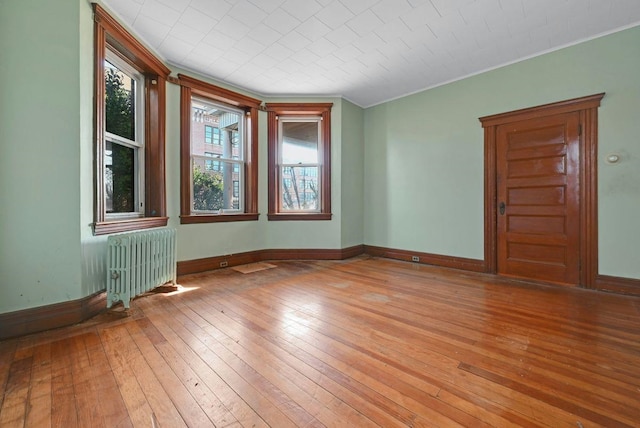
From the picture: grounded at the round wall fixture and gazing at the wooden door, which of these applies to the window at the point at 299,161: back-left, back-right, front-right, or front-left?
front-left

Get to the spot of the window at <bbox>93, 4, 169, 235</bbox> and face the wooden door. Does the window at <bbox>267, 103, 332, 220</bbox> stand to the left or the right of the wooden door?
left

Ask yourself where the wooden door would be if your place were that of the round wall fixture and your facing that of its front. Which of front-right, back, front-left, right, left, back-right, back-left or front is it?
right

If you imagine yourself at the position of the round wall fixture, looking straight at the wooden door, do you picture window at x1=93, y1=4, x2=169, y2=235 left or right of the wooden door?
left

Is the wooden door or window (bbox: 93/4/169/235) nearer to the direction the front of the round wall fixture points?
the window

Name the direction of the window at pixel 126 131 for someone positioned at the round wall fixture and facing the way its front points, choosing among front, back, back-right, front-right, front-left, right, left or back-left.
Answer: front-right

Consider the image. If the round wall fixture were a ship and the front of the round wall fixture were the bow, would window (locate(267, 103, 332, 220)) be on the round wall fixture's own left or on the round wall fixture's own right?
on the round wall fixture's own right
